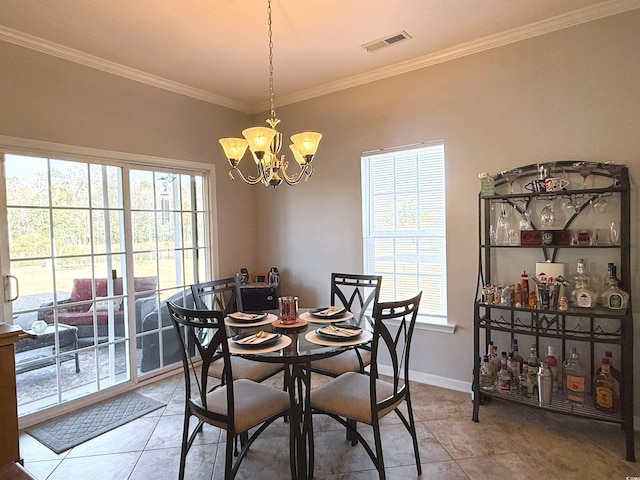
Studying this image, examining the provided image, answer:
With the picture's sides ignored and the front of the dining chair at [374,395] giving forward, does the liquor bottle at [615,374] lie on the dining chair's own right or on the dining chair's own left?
on the dining chair's own right

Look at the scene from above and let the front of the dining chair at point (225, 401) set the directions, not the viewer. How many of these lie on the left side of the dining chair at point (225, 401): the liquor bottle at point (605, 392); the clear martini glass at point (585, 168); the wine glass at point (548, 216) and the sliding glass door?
1

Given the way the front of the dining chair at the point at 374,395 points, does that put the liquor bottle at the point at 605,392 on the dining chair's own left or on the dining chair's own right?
on the dining chair's own right

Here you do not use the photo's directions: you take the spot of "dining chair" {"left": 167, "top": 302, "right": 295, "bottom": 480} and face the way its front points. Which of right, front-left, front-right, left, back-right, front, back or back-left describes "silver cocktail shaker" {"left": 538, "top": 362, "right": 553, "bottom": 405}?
front-right

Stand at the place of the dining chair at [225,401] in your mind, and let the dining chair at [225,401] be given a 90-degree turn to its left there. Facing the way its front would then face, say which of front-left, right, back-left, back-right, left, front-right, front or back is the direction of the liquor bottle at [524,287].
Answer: back-right

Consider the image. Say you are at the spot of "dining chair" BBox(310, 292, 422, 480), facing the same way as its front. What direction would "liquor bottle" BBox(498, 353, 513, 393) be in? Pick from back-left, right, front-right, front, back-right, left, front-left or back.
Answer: right

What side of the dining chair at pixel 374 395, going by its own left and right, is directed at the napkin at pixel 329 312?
front

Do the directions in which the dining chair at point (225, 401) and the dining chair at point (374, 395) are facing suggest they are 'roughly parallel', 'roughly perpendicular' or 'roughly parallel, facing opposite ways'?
roughly perpendicular

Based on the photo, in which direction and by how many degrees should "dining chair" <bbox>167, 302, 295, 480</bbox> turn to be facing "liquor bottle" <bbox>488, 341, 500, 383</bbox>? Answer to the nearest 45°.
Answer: approximately 45° to its right

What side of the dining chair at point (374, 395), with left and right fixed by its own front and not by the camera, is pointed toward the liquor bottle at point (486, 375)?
right

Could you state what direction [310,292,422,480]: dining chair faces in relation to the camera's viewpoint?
facing away from the viewer and to the left of the viewer

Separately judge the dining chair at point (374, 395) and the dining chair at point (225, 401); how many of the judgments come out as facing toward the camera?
0

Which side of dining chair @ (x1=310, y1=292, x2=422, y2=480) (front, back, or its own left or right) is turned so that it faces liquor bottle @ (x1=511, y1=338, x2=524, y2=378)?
right

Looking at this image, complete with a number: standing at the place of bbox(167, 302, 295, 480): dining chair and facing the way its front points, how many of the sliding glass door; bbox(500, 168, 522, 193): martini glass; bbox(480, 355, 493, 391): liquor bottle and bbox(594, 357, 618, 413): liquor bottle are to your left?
1

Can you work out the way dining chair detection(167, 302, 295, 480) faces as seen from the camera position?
facing away from the viewer and to the right of the viewer

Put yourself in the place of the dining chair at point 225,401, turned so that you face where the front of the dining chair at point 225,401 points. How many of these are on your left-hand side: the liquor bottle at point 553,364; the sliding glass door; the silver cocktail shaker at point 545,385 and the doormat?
2
